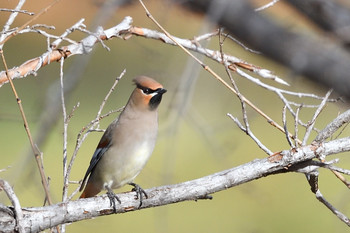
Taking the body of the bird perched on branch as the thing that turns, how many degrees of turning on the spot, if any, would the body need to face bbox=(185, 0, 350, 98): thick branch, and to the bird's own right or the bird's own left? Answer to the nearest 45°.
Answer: approximately 45° to the bird's own left

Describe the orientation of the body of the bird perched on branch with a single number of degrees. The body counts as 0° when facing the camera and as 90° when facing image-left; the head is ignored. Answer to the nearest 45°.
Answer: approximately 315°

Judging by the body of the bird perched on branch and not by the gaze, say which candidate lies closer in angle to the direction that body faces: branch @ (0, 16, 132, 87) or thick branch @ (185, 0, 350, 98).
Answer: the thick branch
